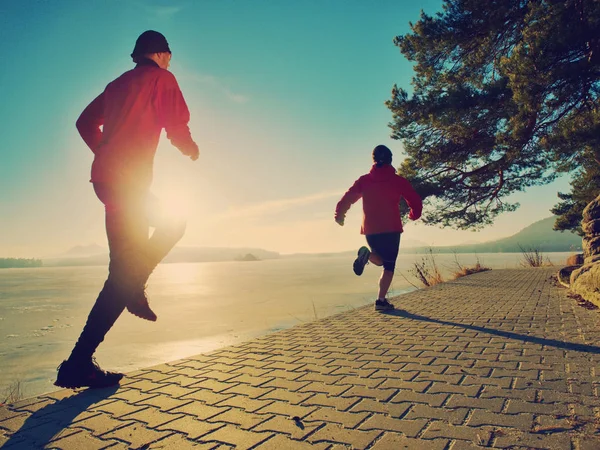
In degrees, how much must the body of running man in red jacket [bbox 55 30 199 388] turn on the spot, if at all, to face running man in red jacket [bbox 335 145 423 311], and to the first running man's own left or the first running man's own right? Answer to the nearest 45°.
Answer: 0° — they already face them

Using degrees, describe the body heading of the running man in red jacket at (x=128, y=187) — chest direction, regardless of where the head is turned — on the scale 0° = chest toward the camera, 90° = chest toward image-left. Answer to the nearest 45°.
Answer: approximately 225°

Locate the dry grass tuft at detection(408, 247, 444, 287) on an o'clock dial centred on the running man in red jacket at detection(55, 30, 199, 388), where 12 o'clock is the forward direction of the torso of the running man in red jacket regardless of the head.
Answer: The dry grass tuft is roughly at 12 o'clock from the running man in red jacket.

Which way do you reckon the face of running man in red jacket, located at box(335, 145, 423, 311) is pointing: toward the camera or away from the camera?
away from the camera
